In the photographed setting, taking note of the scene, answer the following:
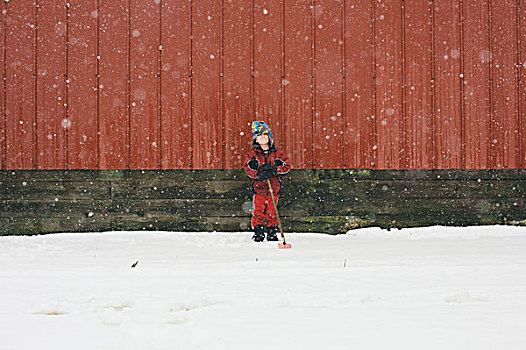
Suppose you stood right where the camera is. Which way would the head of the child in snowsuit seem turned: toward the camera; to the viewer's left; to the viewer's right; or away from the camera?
toward the camera

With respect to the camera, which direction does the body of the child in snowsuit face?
toward the camera
